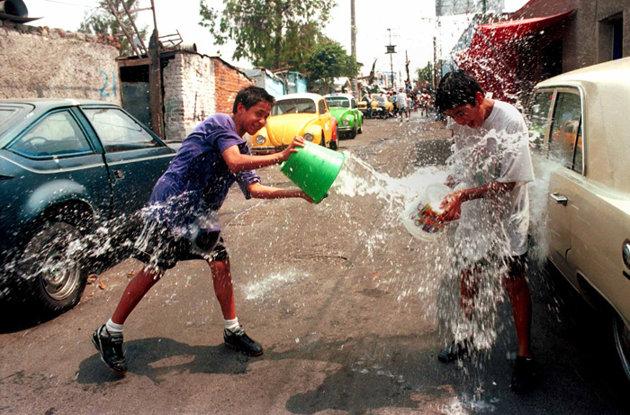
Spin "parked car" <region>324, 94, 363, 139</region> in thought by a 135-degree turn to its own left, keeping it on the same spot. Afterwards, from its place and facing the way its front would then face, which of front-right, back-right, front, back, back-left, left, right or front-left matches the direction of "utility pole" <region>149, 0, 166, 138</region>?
back

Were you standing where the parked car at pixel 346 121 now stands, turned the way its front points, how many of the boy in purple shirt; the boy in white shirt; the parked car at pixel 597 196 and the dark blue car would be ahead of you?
4

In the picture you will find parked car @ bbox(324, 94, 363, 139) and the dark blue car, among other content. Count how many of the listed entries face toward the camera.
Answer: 1

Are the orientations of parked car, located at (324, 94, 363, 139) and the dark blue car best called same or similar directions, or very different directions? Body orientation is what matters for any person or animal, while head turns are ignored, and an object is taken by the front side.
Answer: very different directions

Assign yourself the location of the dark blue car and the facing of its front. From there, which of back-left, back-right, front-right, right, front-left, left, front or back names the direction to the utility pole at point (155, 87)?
front-left

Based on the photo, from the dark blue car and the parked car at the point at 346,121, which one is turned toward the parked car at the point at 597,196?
the parked car at the point at 346,121

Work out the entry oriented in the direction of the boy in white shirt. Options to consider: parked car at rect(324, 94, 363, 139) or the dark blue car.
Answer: the parked car

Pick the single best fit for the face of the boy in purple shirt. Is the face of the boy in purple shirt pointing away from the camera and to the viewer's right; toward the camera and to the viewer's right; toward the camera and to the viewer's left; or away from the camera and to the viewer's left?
toward the camera and to the viewer's right

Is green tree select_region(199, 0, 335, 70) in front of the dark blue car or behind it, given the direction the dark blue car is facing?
in front

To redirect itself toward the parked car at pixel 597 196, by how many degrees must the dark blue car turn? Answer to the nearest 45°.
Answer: approximately 90° to its right

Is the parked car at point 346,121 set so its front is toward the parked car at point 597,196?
yes

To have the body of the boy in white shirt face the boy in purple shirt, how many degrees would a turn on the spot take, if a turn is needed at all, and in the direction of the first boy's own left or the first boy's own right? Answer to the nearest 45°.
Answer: approximately 45° to the first boy's own right

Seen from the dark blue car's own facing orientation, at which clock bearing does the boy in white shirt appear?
The boy in white shirt is roughly at 3 o'clock from the dark blue car.

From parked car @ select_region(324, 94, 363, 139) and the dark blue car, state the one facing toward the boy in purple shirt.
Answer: the parked car

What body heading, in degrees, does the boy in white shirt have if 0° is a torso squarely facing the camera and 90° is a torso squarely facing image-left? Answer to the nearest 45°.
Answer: approximately 45°

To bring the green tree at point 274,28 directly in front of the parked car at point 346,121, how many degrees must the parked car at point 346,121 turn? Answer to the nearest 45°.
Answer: approximately 180°

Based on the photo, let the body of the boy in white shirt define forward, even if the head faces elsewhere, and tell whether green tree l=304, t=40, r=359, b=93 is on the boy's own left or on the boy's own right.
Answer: on the boy's own right
